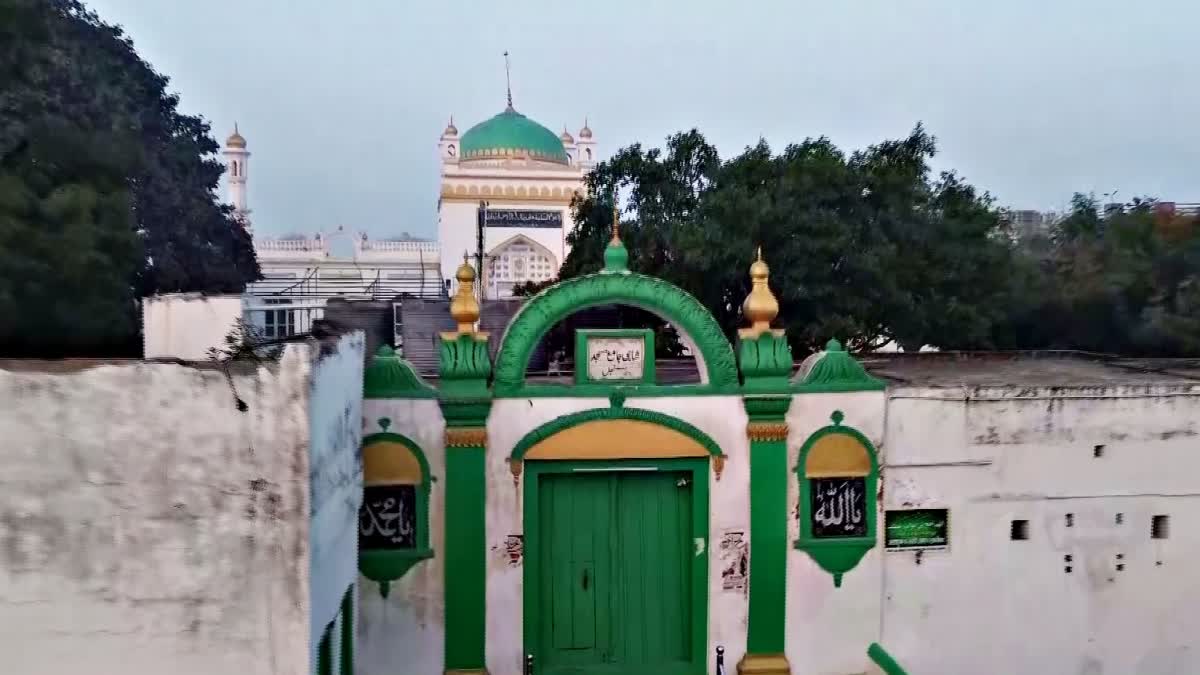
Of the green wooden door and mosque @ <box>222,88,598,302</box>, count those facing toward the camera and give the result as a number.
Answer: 2

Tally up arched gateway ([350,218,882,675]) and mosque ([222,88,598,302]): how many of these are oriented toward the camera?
2

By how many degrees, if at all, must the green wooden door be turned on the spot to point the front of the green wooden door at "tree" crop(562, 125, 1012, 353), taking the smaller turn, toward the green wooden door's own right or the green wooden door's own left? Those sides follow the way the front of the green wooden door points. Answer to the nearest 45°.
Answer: approximately 135° to the green wooden door's own left

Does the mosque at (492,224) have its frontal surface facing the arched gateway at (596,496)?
yes

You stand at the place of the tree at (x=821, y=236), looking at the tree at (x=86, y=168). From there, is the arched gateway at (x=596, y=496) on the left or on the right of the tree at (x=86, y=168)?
left

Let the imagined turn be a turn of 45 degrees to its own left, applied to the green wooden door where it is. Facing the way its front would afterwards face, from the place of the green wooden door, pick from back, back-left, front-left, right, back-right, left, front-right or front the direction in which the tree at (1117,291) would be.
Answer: left

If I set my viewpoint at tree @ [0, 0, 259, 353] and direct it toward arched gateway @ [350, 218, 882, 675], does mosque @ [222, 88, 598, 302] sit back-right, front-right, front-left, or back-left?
back-left

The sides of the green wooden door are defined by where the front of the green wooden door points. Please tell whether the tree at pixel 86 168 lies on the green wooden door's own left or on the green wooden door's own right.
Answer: on the green wooden door's own right

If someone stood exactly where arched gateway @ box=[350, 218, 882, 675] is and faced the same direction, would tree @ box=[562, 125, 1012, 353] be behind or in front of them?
behind

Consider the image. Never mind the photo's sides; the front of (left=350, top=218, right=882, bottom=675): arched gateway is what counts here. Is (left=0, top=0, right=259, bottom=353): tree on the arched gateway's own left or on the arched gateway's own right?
on the arched gateway's own right

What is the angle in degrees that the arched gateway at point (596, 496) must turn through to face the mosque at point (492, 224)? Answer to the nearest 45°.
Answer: approximately 180°
